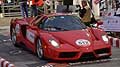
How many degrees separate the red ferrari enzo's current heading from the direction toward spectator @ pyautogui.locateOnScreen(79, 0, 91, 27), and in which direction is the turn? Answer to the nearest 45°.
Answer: approximately 135° to its left

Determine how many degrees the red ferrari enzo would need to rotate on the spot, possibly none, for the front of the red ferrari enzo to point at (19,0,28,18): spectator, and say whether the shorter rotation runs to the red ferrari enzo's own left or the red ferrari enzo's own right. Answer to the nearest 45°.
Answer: approximately 135° to the red ferrari enzo's own left

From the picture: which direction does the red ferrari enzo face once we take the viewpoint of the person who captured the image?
facing the viewer and to the right of the viewer
